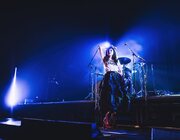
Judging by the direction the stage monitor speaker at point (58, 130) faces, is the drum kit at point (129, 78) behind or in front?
in front

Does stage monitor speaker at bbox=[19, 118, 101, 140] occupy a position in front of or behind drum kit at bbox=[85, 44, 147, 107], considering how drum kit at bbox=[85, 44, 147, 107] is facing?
in front

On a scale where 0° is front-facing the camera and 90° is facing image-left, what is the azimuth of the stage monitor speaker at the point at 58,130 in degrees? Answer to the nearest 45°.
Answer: approximately 180°

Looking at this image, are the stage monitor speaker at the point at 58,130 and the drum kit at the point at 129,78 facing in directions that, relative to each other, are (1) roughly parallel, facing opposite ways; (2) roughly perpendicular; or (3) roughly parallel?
roughly parallel, facing opposite ways

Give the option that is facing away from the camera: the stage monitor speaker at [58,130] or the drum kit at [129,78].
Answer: the stage monitor speaker

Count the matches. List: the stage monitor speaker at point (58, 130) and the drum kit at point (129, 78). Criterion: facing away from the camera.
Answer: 1

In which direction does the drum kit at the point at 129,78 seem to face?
toward the camera
